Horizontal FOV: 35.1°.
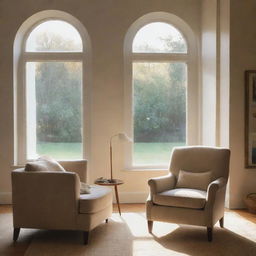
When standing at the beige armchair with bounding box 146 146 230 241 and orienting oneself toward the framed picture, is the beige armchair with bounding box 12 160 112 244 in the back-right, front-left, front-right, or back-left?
back-left

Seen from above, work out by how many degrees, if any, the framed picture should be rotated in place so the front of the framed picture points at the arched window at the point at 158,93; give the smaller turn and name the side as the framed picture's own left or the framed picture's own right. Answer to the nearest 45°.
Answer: approximately 90° to the framed picture's own right

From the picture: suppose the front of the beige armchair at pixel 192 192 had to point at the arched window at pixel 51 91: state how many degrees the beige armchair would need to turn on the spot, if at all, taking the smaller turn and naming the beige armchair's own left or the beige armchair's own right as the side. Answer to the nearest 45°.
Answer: approximately 90° to the beige armchair's own right

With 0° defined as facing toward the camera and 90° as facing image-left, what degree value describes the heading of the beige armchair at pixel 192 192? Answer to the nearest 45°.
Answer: approximately 45°

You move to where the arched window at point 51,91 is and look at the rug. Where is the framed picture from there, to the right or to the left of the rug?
left
